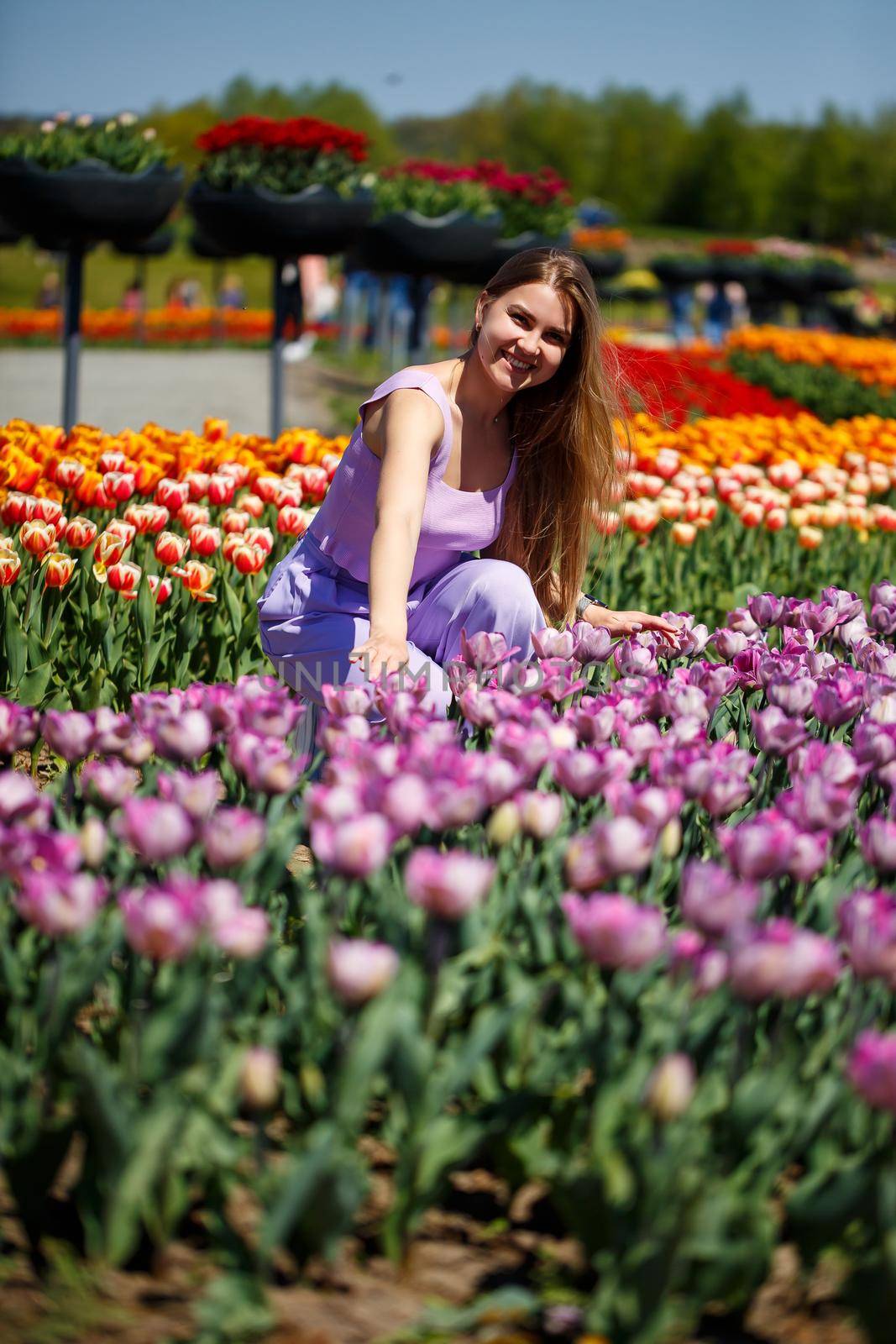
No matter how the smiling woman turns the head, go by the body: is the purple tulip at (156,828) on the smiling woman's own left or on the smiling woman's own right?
on the smiling woman's own right

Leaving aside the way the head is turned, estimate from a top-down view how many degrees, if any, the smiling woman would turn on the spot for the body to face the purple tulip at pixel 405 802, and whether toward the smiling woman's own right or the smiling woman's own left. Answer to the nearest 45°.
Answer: approximately 45° to the smiling woman's own right

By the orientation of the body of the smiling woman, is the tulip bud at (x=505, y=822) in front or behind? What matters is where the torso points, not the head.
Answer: in front

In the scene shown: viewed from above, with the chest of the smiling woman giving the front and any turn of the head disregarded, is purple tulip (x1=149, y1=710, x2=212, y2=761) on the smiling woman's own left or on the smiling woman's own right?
on the smiling woman's own right

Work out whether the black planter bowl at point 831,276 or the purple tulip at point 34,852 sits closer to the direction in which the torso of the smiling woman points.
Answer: the purple tulip

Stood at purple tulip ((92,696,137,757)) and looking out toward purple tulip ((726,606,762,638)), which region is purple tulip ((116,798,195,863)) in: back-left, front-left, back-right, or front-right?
back-right
